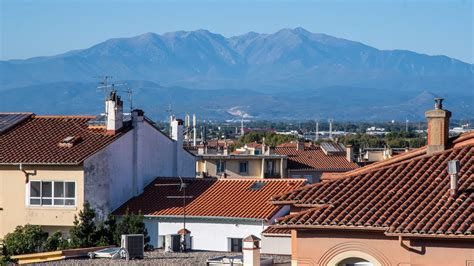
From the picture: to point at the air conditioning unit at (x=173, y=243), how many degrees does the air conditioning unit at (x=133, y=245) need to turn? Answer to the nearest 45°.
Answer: approximately 135° to its left

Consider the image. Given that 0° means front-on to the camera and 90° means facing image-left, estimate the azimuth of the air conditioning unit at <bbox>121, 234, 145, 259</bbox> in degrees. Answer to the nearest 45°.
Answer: approximately 315°

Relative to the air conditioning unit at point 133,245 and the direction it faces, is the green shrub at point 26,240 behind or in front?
behind

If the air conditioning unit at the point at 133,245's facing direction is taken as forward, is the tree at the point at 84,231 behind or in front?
behind
